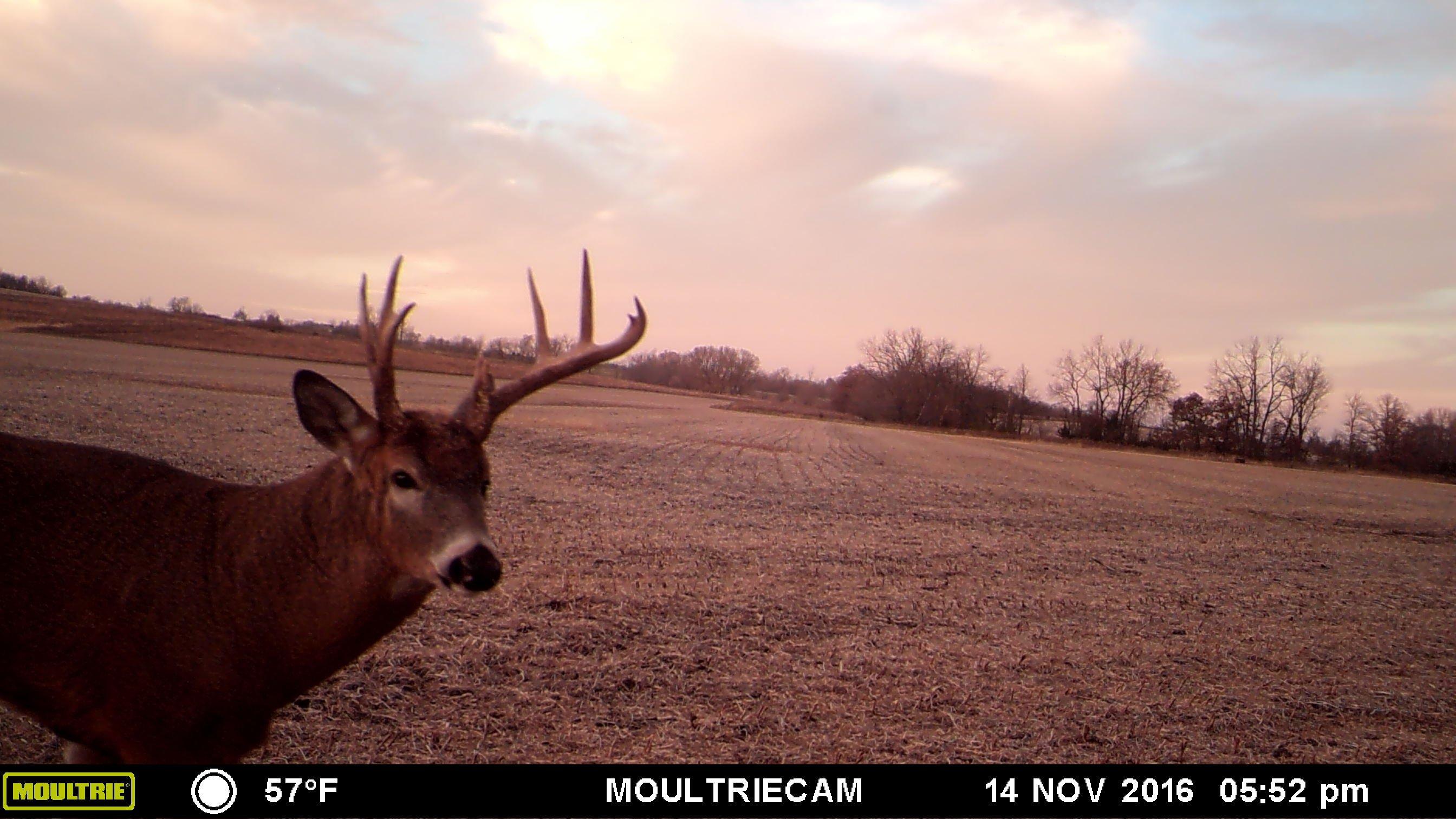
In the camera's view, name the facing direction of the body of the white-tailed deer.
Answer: to the viewer's right
